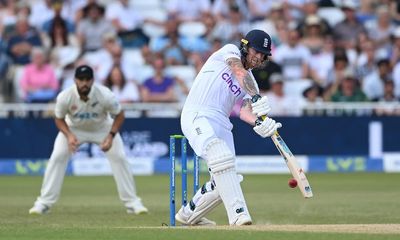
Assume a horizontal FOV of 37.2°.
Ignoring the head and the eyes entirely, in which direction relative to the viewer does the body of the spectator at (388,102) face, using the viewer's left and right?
facing the viewer

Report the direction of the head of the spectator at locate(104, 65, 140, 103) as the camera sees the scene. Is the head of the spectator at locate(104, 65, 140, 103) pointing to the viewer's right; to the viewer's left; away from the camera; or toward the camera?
toward the camera

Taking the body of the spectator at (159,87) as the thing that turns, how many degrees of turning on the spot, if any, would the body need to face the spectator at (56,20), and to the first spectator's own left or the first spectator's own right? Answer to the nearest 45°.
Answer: approximately 135° to the first spectator's own right

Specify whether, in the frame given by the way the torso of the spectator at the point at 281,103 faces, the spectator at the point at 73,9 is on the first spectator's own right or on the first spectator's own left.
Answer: on the first spectator's own right

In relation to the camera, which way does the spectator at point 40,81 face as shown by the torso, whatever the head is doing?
toward the camera

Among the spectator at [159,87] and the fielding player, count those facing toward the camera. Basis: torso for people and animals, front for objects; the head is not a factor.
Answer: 2

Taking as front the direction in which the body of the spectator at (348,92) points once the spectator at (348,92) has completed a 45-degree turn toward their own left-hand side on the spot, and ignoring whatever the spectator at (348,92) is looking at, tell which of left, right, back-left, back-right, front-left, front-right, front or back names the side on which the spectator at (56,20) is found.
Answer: back-right

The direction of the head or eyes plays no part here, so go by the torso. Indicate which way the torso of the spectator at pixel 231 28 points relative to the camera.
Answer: toward the camera

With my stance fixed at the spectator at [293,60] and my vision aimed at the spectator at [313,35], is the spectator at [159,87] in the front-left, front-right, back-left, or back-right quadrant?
back-left

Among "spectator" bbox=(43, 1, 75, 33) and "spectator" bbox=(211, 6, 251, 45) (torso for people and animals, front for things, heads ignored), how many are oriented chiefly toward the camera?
2

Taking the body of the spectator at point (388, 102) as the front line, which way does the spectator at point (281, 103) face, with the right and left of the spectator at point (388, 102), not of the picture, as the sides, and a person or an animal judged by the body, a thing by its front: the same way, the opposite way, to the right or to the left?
the same way

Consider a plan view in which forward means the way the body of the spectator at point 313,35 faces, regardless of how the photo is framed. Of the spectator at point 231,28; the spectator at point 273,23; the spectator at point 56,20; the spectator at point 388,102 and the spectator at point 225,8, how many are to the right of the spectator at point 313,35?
4

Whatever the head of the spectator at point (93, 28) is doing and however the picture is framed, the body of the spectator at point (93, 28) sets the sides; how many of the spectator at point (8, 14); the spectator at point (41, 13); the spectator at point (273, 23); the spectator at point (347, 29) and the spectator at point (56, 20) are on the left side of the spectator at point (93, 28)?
2

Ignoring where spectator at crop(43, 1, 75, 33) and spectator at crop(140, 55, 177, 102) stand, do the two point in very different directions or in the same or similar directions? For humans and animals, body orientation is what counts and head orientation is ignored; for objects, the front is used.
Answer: same or similar directions

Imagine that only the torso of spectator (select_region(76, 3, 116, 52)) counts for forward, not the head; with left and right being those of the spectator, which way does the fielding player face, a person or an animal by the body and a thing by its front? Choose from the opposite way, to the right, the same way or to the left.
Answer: the same way

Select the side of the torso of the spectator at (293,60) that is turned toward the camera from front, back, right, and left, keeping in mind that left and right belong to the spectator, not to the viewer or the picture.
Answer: front

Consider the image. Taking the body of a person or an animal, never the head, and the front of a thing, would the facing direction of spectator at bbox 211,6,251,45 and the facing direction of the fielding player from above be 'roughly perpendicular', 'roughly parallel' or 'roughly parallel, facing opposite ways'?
roughly parallel
